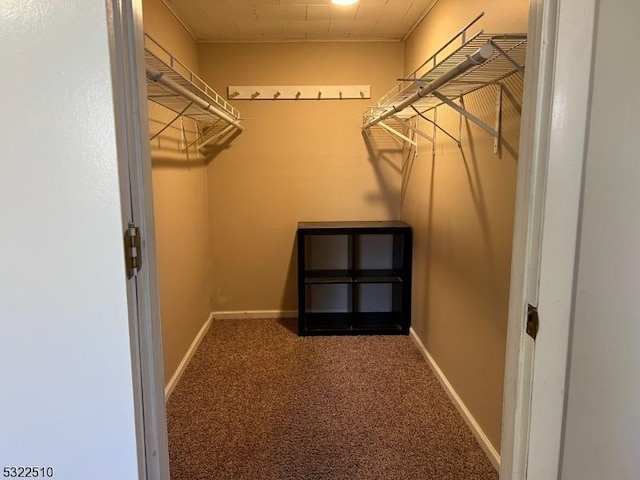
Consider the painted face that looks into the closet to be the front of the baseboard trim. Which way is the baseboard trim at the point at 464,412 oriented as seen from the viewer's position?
to the viewer's left

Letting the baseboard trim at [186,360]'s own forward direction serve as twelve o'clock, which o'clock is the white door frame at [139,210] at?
The white door frame is roughly at 3 o'clock from the baseboard trim.

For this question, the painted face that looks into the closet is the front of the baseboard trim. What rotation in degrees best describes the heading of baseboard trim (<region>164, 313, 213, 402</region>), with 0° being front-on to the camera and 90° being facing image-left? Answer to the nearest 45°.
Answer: approximately 270°

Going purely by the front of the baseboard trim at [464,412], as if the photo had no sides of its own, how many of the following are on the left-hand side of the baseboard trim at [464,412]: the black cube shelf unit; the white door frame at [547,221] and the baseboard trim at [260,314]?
1

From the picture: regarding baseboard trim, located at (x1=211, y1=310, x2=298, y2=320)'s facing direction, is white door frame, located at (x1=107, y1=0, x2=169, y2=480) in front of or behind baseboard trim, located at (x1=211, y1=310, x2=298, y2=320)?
in front

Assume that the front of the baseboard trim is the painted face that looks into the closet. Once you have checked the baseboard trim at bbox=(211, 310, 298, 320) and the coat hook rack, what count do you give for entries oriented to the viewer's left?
0
